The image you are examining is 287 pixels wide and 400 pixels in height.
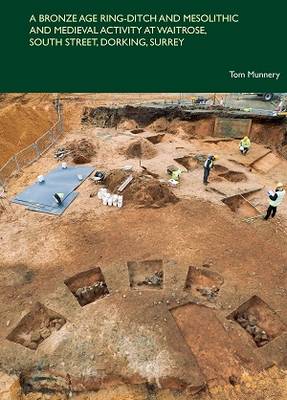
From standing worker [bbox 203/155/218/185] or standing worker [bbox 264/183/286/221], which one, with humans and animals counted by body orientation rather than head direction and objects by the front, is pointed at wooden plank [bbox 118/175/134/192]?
standing worker [bbox 264/183/286/221]

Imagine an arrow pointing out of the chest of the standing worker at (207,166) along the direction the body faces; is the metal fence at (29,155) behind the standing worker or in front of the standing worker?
behind

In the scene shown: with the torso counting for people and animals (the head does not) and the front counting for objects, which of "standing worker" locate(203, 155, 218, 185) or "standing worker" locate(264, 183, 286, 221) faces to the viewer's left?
"standing worker" locate(264, 183, 286, 221)

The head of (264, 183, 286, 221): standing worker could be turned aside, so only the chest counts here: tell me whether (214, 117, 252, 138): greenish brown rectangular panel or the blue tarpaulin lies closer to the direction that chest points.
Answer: the blue tarpaulin

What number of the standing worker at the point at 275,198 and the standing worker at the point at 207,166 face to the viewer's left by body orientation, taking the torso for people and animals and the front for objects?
1

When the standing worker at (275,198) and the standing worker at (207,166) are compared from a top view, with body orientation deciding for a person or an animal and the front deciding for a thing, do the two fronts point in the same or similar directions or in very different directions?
very different directions

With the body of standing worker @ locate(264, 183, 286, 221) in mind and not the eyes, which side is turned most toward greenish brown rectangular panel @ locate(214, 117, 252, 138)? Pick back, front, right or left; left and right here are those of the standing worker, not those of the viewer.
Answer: right

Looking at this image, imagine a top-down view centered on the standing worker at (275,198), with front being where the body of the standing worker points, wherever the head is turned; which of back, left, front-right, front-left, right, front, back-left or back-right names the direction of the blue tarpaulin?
front

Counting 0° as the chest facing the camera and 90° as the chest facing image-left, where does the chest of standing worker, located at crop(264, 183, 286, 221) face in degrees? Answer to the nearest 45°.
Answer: approximately 90°

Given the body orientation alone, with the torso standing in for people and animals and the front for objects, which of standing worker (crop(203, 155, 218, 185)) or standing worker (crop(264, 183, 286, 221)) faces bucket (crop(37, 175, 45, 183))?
standing worker (crop(264, 183, 286, 221))

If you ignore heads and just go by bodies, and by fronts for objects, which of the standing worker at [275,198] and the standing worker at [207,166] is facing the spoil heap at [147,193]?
the standing worker at [275,198]
